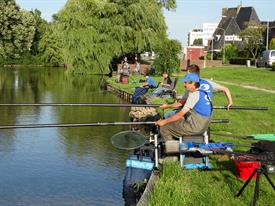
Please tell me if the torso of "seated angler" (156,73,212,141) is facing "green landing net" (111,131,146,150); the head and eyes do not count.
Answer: yes

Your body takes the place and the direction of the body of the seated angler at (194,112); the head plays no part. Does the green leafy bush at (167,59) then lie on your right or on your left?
on your right

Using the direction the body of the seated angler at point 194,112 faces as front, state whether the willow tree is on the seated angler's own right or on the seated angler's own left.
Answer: on the seated angler's own right

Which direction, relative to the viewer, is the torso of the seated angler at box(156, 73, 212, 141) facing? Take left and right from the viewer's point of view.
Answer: facing to the left of the viewer
